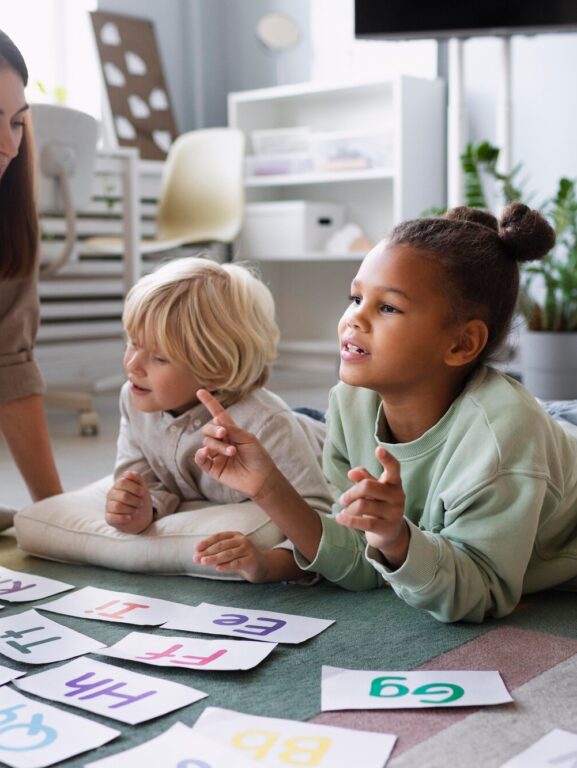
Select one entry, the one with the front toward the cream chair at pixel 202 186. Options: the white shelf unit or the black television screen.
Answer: the white shelf unit

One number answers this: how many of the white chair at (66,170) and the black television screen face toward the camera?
1

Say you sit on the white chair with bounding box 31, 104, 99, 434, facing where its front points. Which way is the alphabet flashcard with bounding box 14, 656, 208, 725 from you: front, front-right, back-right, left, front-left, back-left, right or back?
back-left

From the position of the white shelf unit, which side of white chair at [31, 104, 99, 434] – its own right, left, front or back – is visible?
right

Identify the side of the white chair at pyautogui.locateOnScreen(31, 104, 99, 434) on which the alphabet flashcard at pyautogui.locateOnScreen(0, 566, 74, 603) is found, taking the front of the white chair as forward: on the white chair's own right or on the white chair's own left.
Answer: on the white chair's own left

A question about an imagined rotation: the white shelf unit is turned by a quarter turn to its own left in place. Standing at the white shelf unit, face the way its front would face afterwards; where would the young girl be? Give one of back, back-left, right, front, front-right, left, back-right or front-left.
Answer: front-right

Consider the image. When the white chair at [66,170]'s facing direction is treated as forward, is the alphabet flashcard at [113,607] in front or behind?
behind

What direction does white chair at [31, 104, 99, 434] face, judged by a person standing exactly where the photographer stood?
facing away from the viewer and to the left of the viewer

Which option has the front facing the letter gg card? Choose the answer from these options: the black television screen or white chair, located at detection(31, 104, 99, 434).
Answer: the black television screen

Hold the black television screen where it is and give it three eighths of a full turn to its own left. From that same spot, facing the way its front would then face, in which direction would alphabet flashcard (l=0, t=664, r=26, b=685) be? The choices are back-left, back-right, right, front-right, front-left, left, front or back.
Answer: back-right

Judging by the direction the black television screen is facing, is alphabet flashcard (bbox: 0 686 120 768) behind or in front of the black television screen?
in front

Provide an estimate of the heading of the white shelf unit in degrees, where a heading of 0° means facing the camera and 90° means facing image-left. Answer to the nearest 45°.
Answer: approximately 45°
